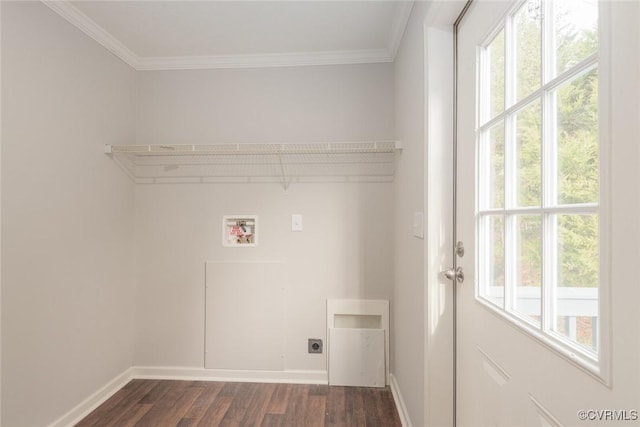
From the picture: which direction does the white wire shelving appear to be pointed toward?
toward the camera

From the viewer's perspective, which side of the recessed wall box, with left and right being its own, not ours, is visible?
front

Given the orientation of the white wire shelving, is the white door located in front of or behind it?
in front

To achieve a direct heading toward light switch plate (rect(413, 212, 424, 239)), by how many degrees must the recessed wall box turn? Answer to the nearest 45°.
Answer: approximately 45° to its left

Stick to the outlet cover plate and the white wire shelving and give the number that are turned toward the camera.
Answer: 2
